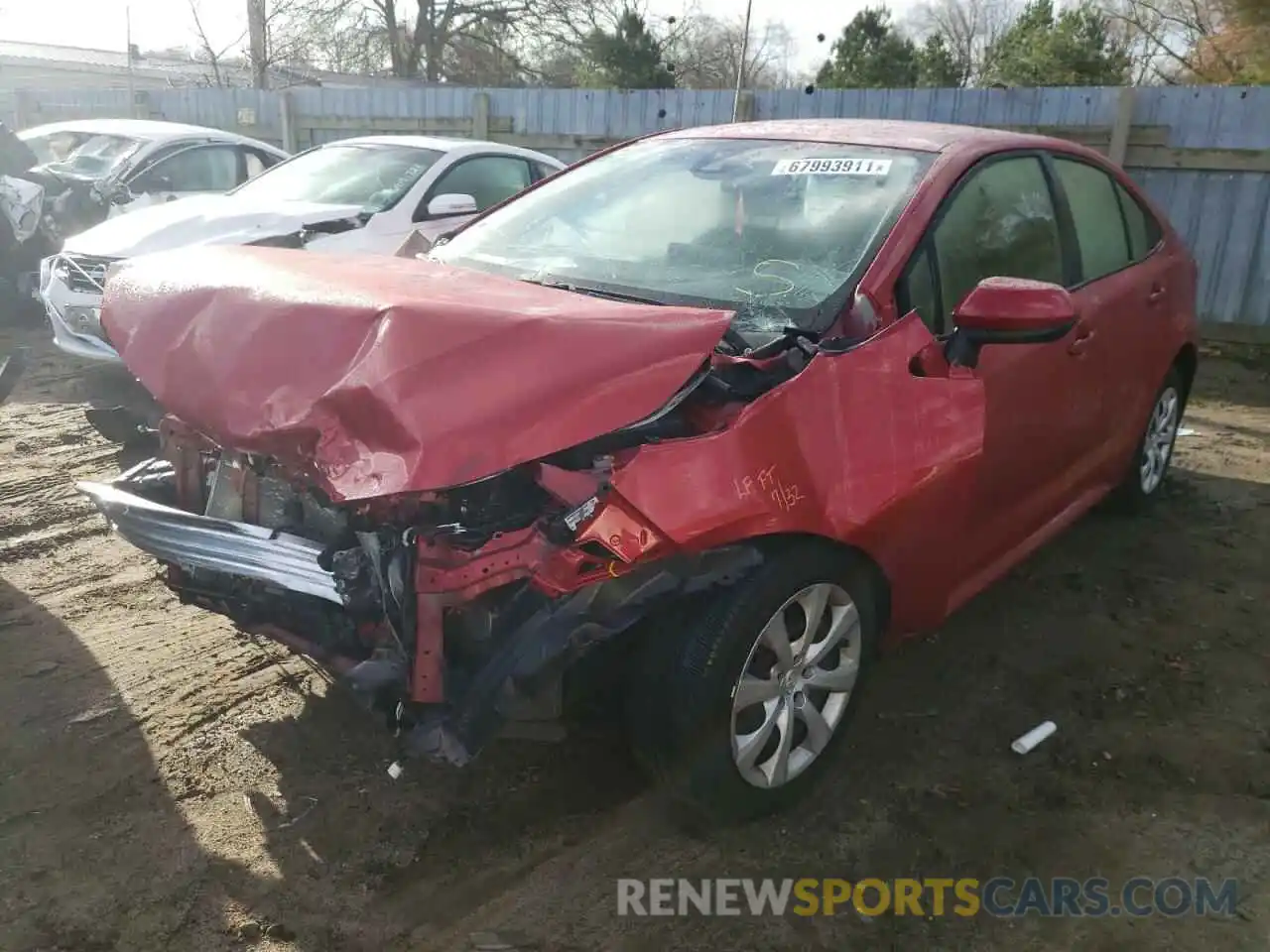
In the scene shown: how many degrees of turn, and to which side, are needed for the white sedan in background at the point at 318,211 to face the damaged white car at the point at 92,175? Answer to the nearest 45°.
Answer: approximately 90° to its right

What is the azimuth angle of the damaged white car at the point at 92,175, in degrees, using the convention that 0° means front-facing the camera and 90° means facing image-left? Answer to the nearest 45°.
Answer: approximately 45°

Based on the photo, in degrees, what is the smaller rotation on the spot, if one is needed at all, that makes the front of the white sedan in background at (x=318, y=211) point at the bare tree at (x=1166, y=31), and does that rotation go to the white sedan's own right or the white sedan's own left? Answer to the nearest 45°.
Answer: approximately 180°

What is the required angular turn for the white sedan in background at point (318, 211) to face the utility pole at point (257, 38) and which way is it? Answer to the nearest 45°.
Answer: approximately 135° to its right

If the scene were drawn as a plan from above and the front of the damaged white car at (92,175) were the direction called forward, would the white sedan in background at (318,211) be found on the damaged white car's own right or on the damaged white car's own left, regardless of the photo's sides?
on the damaged white car's own left

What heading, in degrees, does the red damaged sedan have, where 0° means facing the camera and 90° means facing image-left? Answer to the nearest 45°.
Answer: approximately 45°

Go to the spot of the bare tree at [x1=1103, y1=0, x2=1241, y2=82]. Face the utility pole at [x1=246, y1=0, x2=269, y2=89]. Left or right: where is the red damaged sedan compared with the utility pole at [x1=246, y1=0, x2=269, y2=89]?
left

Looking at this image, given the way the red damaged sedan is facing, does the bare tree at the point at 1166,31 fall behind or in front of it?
behind

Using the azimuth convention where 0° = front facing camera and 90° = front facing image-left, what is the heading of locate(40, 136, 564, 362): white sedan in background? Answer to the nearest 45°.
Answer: approximately 45°

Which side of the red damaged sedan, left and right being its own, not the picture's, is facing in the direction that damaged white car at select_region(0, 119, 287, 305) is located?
right
